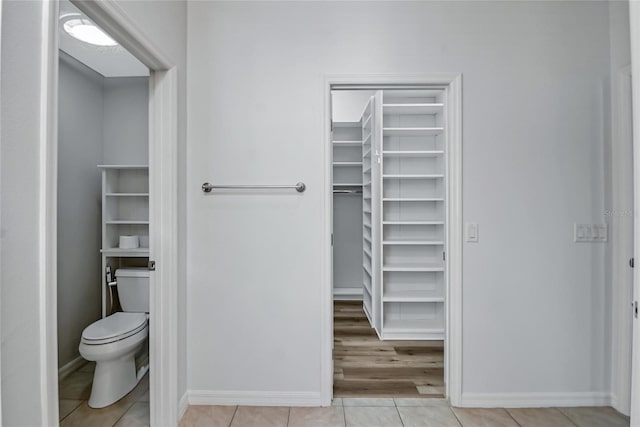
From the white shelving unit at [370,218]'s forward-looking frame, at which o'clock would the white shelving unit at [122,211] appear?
the white shelving unit at [122,211] is roughly at 11 o'clock from the white shelving unit at [370,218].

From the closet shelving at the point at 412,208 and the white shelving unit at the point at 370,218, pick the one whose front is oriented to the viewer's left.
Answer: the white shelving unit

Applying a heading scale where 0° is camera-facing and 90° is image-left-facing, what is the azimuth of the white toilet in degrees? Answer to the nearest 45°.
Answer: approximately 45°

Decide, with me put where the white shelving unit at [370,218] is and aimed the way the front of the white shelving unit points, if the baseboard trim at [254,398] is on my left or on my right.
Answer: on my left

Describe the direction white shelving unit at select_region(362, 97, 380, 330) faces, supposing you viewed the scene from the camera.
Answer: facing to the left of the viewer

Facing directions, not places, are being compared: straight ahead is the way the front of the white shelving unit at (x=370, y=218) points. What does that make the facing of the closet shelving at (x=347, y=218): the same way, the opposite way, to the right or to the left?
to the left

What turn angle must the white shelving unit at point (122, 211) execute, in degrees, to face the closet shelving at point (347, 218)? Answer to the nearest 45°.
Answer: approximately 90° to its left

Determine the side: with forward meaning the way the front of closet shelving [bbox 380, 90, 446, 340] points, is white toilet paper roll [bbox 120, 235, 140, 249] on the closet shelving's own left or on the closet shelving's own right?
on the closet shelving's own right

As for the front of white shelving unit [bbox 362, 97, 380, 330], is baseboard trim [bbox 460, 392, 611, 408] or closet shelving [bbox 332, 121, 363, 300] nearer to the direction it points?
the closet shelving

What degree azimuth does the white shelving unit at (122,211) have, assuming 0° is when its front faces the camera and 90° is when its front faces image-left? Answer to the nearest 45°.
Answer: approximately 0°

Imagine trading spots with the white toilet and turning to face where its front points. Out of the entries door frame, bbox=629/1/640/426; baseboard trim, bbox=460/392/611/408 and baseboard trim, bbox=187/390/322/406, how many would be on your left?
3
